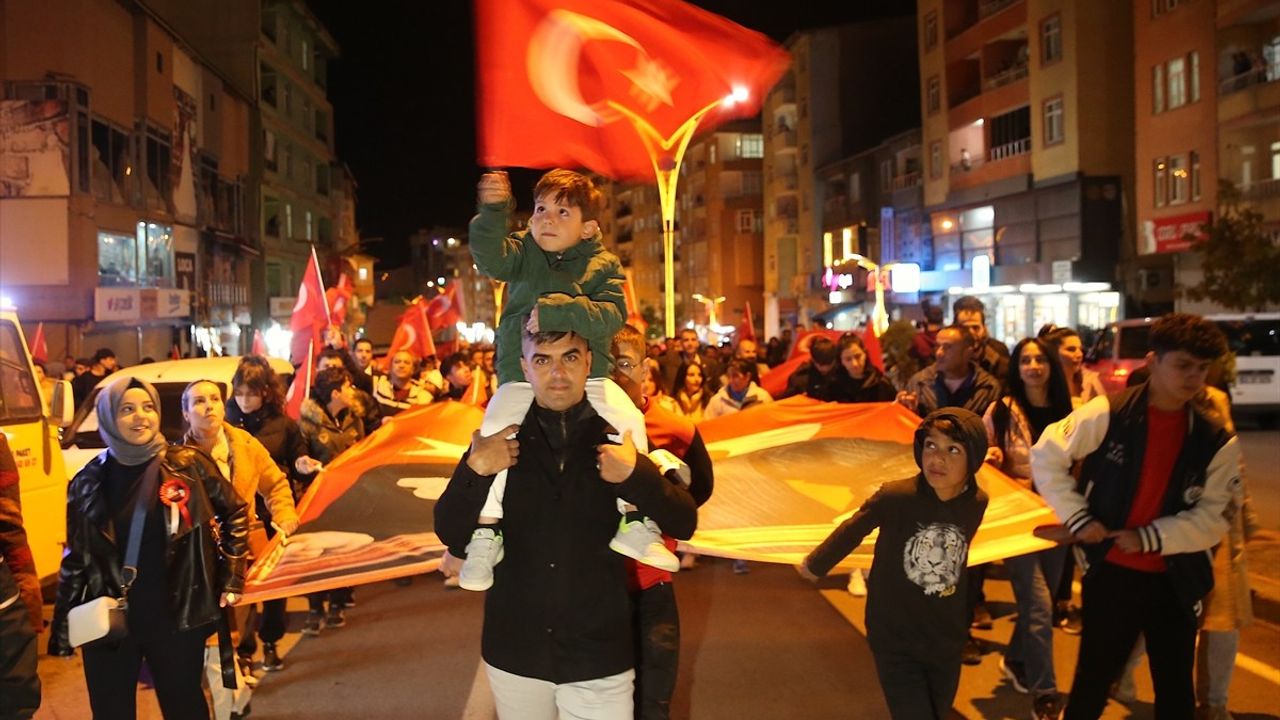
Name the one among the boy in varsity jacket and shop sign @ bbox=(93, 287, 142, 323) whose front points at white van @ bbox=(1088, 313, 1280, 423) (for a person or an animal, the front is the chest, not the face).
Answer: the shop sign

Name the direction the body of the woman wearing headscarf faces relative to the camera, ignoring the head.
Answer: toward the camera

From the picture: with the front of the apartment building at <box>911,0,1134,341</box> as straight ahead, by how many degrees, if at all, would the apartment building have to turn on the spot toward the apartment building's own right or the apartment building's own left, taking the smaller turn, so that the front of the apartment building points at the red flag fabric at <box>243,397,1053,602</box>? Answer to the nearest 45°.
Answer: approximately 45° to the apartment building's own left

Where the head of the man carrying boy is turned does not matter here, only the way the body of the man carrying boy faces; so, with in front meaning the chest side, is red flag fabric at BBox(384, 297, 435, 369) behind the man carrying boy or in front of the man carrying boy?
behind

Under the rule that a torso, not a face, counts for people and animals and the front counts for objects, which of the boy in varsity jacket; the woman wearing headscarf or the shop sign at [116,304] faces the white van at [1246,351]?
the shop sign

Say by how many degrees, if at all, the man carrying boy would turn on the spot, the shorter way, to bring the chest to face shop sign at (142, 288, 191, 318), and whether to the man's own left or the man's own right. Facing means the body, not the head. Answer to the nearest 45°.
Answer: approximately 180°

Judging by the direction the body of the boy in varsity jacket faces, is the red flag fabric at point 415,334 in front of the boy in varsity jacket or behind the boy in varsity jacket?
behind

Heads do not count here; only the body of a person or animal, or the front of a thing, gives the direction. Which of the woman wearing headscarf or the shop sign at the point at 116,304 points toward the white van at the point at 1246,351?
the shop sign

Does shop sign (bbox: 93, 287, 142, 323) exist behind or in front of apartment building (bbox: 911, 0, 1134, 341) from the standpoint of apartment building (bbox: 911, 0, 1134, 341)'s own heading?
in front

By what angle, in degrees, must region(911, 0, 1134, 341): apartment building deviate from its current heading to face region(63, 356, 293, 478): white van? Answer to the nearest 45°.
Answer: approximately 45° to its left

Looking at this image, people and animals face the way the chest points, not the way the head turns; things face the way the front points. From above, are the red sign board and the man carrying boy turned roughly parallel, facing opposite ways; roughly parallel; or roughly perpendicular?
roughly perpendicular

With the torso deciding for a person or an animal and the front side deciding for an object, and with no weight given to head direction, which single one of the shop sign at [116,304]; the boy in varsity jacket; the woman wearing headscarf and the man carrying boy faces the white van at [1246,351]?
the shop sign

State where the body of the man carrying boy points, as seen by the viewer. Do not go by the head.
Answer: toward the camera

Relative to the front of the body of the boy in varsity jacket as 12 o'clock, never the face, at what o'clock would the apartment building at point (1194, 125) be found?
The apartment building is roughly at 6 o'clock from the boy in varsity jacket.

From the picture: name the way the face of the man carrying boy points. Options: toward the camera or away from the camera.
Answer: toward the camera

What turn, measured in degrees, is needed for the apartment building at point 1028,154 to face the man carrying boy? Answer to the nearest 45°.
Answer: approximately 45° to its left

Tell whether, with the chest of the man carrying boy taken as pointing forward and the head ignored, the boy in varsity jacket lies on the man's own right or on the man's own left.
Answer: on the man's own left

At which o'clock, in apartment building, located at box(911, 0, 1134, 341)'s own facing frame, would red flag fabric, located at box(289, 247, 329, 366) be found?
The red flag fabric is roughly at 11 o'clock from the apartment building.

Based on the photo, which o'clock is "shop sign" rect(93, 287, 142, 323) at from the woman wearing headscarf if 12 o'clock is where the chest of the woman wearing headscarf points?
The shop sign is roughly at 6 o'clock from the woman wearing headscarf.

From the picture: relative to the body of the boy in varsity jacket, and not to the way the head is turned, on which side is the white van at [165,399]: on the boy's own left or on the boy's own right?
on the boy's own right
